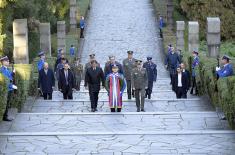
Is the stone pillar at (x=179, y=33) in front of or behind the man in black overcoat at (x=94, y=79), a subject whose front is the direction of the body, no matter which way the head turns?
behind

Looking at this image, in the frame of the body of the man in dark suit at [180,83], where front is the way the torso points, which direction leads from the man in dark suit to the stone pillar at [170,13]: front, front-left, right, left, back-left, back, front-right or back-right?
back

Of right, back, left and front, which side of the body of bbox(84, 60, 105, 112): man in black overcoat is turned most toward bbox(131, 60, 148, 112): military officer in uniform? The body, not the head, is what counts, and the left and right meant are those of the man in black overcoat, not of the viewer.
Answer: left

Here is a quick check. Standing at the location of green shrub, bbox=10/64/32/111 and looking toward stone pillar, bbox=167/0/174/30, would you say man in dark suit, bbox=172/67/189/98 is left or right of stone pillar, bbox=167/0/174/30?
right

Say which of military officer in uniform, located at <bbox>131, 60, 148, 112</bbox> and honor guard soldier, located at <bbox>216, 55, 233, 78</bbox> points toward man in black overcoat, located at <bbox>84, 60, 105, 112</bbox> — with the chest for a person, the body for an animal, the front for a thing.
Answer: the honor guard soldier

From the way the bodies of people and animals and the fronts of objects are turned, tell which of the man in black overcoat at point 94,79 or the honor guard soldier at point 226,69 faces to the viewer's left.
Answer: the honor guard soldier

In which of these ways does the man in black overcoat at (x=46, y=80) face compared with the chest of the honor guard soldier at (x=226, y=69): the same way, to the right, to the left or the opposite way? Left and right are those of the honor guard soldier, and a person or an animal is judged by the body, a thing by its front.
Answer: to the left

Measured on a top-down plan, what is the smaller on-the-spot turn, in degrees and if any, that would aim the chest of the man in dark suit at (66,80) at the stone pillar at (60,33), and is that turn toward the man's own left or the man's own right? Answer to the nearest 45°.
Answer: approximately 180°

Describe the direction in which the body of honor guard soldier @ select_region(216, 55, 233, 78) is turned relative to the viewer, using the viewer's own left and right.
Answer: facing to the left of the viewer
